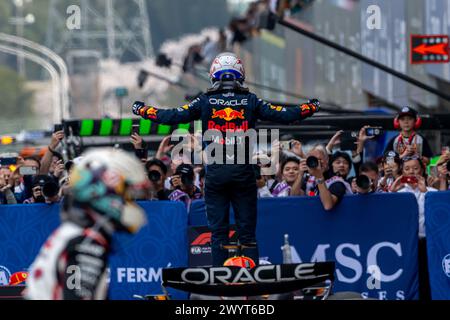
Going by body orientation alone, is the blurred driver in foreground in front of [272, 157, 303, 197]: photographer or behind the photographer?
in front

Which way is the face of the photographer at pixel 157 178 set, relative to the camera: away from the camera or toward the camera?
toward the camera

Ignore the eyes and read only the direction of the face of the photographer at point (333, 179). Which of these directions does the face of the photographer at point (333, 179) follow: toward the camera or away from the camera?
toward the camera

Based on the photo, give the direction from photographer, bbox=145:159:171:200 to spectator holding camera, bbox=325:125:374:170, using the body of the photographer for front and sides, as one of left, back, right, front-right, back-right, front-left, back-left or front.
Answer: left

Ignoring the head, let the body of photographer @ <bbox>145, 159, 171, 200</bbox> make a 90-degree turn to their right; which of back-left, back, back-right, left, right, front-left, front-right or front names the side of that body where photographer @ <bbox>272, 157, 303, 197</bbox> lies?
back

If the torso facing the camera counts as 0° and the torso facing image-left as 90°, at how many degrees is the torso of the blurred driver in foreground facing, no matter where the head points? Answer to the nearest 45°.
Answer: approximately 270°

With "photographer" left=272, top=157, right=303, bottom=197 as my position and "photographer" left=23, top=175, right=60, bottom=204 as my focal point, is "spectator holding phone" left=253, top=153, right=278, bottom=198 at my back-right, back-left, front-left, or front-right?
front-right

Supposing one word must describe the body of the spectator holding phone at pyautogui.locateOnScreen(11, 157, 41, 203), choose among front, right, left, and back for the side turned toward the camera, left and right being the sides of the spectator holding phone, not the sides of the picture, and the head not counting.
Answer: front

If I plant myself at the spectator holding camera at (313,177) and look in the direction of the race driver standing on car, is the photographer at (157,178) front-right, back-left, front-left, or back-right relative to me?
front-right

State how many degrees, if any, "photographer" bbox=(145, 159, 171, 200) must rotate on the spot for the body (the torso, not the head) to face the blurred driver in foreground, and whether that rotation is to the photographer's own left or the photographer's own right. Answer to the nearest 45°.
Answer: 0° — they already face them

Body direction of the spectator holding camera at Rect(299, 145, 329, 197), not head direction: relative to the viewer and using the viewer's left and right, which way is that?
facing the viewer

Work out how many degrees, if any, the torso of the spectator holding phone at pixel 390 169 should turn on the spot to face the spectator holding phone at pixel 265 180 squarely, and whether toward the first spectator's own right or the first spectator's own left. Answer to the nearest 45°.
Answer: approximately 45° to the first spectator's own right

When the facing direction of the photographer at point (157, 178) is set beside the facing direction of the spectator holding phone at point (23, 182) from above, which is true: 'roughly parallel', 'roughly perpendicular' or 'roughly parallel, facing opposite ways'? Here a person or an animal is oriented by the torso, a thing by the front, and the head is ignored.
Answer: roughly parallel

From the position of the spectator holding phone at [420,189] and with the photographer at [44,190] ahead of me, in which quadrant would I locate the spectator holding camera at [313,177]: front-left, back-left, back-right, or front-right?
front-right
